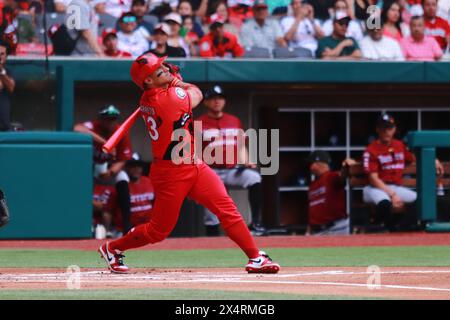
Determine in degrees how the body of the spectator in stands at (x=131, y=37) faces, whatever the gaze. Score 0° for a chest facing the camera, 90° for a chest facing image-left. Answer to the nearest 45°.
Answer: approximately 0°

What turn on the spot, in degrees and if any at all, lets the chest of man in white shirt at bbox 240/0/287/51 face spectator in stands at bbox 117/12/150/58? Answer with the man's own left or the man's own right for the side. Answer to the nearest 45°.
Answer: approximately 90° to the man's own right

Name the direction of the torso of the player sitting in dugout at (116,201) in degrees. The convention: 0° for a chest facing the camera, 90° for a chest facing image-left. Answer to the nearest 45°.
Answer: approximately 0°

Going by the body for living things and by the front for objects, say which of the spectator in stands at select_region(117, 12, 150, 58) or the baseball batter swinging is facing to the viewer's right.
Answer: the baseball batter swinging
